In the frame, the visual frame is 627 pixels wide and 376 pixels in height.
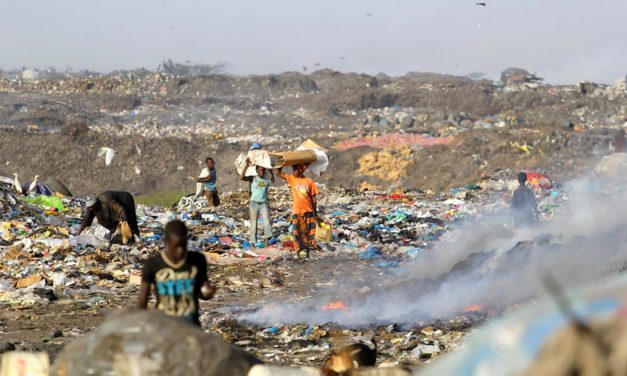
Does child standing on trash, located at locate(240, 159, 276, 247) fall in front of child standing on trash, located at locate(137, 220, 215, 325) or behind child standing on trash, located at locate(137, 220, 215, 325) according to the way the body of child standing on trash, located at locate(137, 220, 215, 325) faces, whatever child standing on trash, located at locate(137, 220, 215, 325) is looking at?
behind

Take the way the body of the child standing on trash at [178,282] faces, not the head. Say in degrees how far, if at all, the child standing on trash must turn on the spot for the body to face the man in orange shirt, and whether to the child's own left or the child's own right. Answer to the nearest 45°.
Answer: approximately 180°

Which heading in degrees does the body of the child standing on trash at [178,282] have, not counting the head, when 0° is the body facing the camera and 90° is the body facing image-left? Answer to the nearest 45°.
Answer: approximately 0°

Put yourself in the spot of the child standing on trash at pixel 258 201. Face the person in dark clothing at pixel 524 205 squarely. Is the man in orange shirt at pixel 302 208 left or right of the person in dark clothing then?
right

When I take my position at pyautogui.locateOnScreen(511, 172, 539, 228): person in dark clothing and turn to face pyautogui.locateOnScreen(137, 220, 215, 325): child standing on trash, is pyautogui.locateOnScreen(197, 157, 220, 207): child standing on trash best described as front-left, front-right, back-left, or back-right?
back-right

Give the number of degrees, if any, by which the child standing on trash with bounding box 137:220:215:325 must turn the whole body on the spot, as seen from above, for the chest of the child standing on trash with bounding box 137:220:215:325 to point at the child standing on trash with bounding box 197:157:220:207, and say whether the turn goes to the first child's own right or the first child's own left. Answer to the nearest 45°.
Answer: approximately 180°
